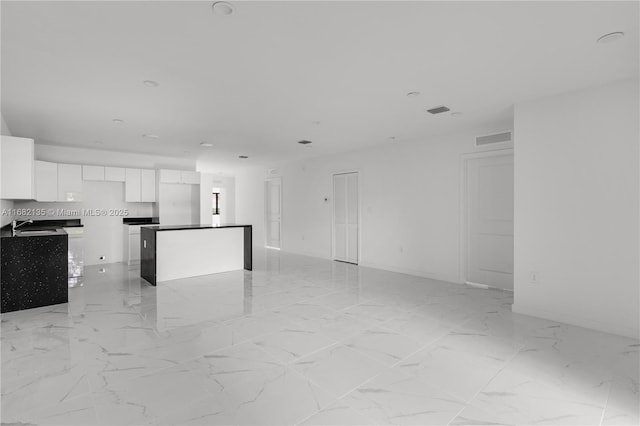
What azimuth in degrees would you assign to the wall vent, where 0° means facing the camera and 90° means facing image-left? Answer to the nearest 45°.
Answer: approximately 45°

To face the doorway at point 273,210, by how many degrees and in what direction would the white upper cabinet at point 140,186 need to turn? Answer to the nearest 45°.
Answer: approximately 90° to its left

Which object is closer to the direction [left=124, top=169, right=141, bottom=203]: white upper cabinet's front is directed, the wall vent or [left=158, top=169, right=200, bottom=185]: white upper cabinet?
the wall vent

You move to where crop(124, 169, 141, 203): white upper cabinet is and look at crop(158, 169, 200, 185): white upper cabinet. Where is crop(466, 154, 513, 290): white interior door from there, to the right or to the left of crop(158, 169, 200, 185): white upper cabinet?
right

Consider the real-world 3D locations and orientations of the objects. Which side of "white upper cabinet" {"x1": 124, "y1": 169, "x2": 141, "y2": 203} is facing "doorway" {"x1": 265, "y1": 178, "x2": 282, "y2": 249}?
left

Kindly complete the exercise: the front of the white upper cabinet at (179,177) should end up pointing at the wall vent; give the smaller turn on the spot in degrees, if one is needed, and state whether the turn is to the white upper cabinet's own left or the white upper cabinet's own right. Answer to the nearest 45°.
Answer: approximately 45° to the white upper cabinet's own left

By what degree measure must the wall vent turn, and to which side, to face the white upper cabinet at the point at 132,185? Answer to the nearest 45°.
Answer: approximately 45° to its right

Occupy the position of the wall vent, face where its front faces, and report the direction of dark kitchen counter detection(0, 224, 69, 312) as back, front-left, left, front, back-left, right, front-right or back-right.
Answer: front

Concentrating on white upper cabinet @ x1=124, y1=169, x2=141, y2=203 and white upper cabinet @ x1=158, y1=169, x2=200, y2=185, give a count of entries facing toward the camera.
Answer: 2

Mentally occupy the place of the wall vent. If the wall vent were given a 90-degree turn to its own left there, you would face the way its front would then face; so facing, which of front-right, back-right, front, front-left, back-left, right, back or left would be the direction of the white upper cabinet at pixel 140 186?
back-right

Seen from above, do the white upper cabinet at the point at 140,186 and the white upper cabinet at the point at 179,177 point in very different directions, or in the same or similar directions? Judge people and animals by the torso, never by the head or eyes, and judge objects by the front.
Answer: same or similar directions

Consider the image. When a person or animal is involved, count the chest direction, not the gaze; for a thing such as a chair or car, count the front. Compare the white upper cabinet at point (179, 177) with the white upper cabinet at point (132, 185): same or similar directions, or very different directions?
same or similar directions

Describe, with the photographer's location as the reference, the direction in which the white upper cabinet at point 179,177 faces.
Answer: facing the viewer

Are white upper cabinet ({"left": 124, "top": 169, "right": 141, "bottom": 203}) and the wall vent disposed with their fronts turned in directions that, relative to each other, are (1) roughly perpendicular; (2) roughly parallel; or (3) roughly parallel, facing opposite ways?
roughly perpendicular

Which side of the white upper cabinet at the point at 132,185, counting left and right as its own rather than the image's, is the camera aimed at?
front

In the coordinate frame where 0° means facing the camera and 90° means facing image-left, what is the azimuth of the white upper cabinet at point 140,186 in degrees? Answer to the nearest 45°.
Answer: approximately 0°
